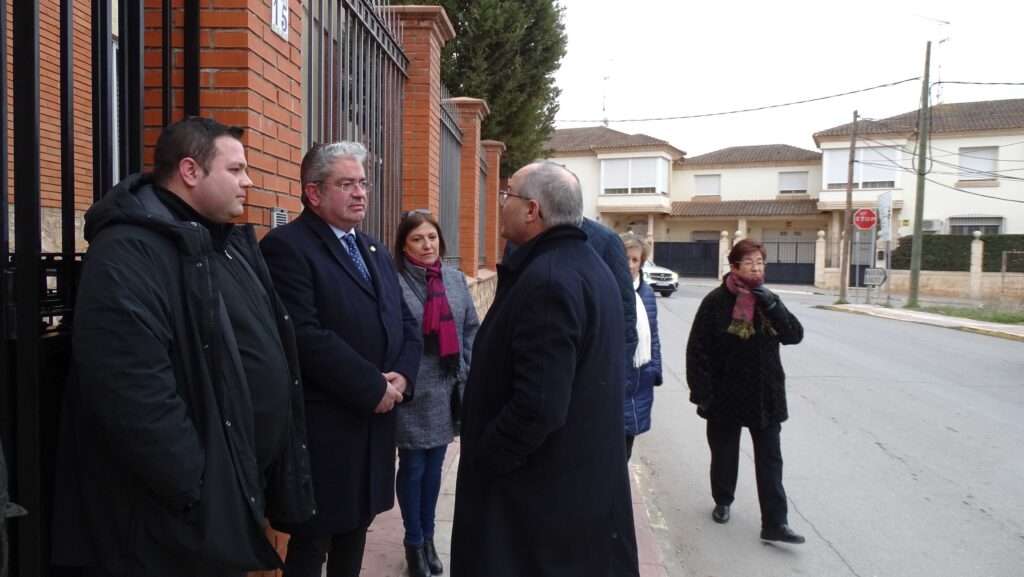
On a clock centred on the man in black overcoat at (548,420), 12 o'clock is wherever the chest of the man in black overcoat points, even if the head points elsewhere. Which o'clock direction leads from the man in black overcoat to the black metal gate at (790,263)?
The black metal gate is roughly at 2 o'clock from the man in black overcoat.

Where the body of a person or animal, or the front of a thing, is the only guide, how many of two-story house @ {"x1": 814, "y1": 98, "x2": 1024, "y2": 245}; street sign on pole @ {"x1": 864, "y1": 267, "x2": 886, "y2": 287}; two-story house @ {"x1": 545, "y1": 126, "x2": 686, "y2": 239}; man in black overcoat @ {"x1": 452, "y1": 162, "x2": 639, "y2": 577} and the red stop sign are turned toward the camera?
4

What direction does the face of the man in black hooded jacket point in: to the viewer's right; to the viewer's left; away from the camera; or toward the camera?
to the viewer's right

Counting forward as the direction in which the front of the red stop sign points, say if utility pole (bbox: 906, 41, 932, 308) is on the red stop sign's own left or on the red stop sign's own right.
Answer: on the red stop sign's own left

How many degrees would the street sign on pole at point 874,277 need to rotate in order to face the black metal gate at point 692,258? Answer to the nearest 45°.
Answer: approximately 135° to its right

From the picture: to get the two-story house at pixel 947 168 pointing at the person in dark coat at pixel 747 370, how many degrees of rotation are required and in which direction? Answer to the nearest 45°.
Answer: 0° — it already faces them

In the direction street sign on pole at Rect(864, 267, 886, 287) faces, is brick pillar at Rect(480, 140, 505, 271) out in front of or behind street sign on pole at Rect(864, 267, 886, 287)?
in front

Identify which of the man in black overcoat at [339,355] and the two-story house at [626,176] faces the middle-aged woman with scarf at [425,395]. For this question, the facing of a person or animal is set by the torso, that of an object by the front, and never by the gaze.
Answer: the two-story house

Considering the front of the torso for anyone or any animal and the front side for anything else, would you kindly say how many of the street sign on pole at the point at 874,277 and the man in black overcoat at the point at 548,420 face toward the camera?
1

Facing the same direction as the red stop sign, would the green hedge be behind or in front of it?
behind

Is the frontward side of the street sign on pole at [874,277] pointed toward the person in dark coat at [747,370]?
yes

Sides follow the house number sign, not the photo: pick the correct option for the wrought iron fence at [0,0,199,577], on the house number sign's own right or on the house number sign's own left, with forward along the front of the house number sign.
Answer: on the house number sign's own right
